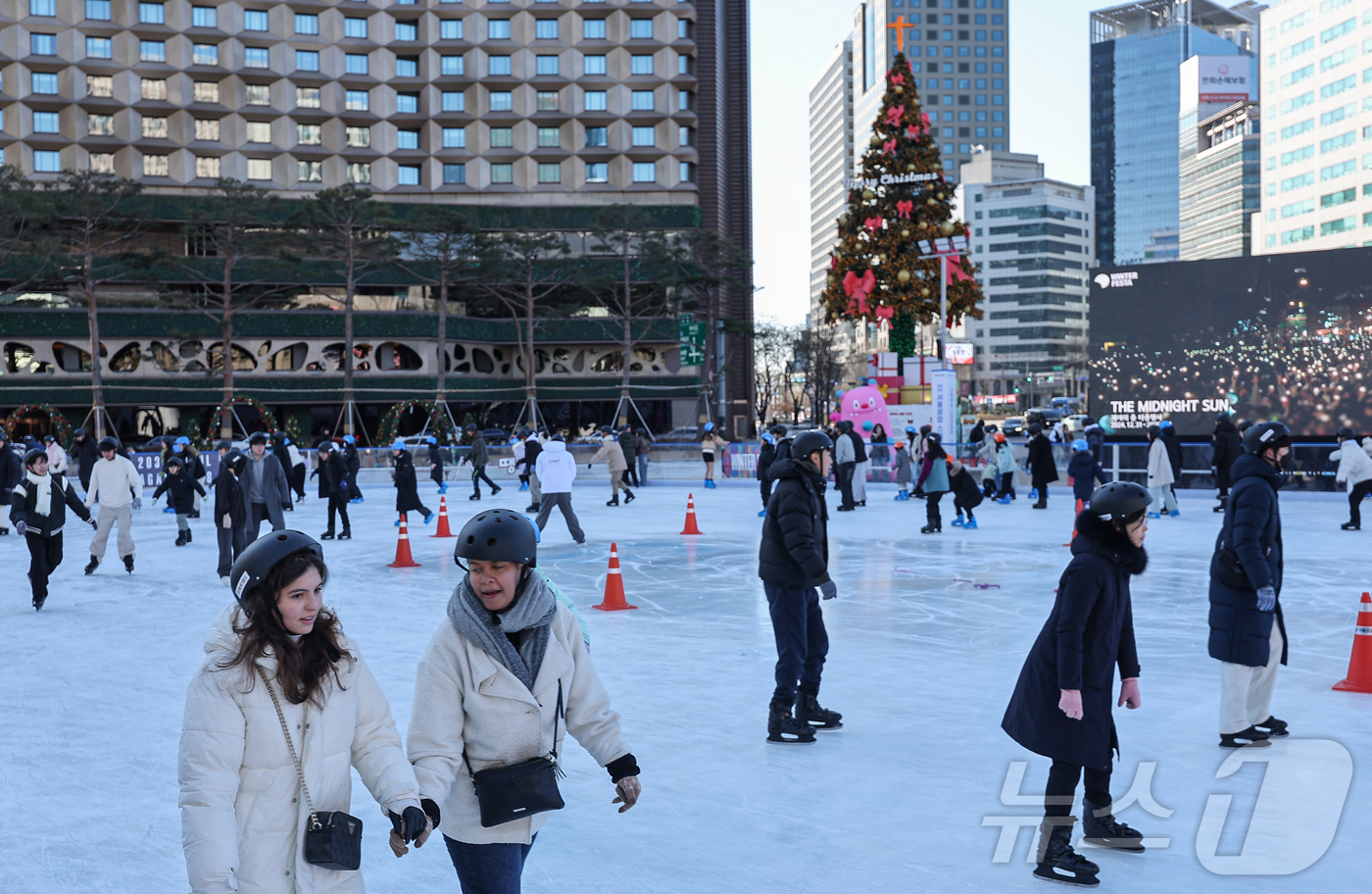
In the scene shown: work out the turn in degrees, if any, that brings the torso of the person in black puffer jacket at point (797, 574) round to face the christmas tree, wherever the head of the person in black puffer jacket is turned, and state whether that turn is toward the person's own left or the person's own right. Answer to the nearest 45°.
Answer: approximately 90° to the person's own left

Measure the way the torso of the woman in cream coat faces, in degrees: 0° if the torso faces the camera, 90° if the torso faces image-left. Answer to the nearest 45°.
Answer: approximately 0°

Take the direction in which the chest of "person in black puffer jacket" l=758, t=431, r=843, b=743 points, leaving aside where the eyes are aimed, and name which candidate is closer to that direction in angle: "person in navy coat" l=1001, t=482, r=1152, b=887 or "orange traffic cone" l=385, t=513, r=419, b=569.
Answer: the person in navy coat

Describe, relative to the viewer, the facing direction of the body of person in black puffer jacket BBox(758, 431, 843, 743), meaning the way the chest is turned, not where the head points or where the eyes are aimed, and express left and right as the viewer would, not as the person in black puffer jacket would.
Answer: facing to the right of the viewer

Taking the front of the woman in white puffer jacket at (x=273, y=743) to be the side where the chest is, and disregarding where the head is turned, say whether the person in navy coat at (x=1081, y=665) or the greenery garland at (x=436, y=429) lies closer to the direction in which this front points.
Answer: the person in navy coat

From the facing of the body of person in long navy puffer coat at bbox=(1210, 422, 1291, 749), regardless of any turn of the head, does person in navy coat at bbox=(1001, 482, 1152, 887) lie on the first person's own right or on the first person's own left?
on the first person's own right

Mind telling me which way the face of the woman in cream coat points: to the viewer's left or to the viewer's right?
to the viewer's left

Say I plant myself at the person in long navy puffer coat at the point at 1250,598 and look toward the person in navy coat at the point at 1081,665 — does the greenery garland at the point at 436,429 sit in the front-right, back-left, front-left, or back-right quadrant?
back-right
